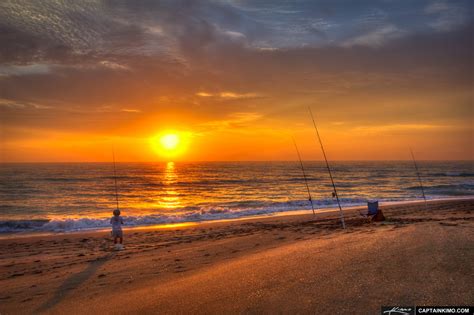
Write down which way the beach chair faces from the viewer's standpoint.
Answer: facing away from the viewer and to the left of the viewer
